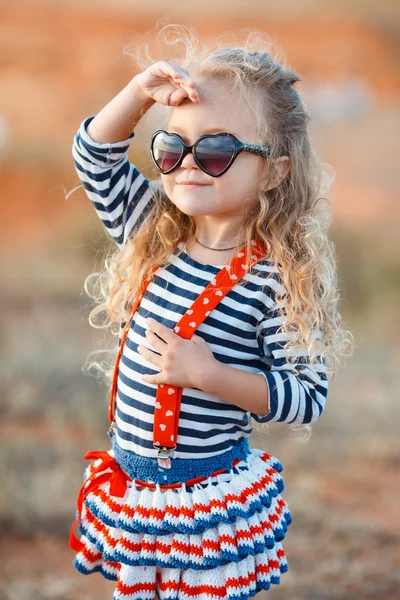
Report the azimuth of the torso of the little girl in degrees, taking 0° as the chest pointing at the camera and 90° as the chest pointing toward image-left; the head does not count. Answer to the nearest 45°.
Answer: approximately 45°
